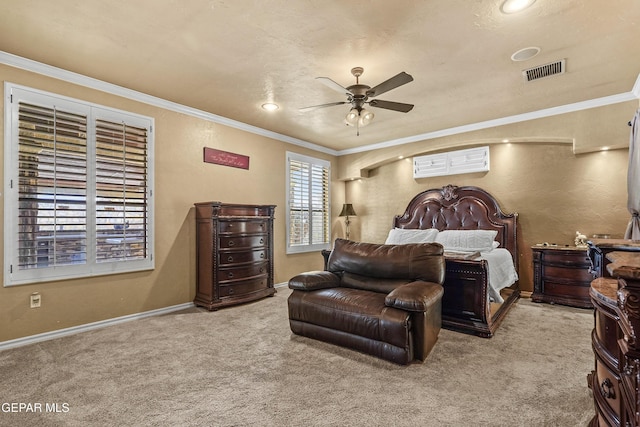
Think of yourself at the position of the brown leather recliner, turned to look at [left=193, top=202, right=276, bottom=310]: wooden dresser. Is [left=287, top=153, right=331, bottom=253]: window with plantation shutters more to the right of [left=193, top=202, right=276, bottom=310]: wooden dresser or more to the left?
right

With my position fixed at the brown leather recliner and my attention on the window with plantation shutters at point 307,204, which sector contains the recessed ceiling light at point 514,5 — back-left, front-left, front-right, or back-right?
back-right

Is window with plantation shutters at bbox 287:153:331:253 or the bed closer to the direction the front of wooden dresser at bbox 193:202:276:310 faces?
the bed

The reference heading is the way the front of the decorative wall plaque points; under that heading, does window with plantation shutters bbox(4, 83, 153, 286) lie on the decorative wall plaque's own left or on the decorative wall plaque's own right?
on the decorative wall plaque's own right

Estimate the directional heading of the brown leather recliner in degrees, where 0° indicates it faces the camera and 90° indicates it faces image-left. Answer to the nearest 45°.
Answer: approximately 45°

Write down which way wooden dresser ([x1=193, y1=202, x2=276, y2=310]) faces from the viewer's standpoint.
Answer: facing the viewer and to the right of the viewer

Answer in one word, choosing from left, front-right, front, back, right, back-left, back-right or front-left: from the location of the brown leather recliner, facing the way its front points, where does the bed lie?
back

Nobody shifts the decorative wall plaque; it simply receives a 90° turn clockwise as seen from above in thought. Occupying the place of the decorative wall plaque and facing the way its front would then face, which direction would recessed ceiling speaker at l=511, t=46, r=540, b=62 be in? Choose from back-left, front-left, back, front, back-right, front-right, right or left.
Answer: left

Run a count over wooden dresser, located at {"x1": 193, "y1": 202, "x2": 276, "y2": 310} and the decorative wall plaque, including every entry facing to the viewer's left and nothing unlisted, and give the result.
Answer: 0

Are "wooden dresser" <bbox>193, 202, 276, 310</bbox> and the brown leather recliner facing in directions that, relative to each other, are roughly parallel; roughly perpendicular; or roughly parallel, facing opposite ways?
roughly perpendicular

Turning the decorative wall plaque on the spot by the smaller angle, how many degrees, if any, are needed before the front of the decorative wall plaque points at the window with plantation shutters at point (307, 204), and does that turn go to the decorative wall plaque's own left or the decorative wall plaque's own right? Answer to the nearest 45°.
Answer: approximately 90° to the decorative wall plaque's own left

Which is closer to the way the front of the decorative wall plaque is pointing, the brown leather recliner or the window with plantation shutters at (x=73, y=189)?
the brown leather recliner
